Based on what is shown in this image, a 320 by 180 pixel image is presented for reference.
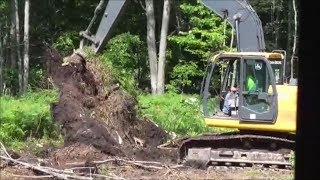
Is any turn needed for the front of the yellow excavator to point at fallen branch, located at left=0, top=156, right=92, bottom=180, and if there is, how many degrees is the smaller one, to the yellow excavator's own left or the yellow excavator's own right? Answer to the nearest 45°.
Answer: approximately 45° to the yellow excavator's own left

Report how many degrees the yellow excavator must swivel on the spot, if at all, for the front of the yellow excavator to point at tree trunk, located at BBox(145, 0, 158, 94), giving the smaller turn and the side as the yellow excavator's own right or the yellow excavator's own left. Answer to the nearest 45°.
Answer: approximately 90° to the yellow excavator's own right

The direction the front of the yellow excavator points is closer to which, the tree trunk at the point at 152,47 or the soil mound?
the soil mound

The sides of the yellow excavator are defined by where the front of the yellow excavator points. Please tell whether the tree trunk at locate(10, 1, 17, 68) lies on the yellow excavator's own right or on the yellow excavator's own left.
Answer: on the yellow excavator's own right

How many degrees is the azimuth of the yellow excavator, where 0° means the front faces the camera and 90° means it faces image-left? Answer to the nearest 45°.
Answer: approximately 90°

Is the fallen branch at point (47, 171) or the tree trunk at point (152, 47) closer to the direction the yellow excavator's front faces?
the fallen branch
